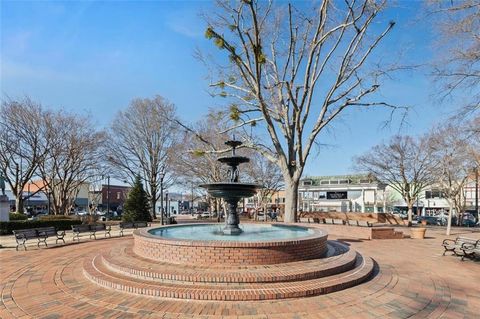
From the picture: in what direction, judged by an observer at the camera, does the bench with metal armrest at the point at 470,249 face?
facing the viewer and to the left of the viewer

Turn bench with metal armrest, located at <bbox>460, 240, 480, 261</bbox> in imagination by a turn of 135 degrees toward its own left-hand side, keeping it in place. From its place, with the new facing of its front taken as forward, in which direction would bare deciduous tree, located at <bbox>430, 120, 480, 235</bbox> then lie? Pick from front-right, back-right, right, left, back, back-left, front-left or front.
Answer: left

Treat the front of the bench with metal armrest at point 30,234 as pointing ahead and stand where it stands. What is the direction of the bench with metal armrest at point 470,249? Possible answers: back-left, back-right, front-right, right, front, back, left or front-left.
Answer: front

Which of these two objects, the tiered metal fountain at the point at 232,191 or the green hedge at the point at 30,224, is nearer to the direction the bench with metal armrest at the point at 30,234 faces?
the tiered metal fountain

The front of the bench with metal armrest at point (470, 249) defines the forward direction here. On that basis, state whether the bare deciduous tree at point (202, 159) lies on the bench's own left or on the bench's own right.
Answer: on the bench's own right

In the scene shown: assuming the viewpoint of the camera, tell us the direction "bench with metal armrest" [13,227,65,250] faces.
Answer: facing the viewer and to the right of the viewer

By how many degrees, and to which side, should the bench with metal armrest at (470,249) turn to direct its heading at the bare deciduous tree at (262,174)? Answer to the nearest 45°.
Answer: approximately 90° to its right

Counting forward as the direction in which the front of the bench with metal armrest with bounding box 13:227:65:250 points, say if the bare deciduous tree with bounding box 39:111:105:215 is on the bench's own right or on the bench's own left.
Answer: on the bench's own left

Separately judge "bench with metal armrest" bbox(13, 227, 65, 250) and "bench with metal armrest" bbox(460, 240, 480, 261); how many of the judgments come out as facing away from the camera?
0

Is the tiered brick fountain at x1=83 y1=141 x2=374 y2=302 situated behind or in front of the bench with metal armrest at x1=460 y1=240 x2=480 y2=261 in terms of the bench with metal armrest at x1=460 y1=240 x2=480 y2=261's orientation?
in front
